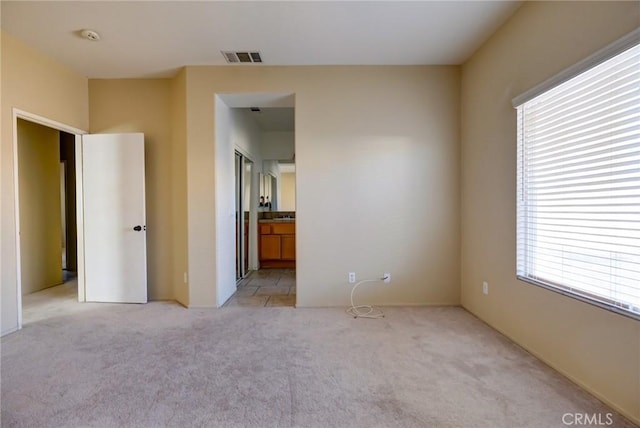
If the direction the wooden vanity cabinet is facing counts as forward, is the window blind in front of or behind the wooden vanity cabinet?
in front

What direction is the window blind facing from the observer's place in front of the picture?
facing the viewer and to the left of the viewer

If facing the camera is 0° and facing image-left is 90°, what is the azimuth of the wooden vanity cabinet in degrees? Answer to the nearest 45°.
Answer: approximately 0°

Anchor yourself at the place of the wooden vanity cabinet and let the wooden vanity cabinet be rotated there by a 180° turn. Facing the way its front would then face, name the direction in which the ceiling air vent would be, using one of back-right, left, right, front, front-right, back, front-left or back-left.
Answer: back

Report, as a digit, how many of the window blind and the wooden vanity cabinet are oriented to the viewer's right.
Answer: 0

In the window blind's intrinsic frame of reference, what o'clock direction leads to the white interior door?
The white interior door is roughly at 1 o'clock from the window blind.

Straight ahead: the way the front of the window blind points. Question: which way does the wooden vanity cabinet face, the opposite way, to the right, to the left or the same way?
to the left
